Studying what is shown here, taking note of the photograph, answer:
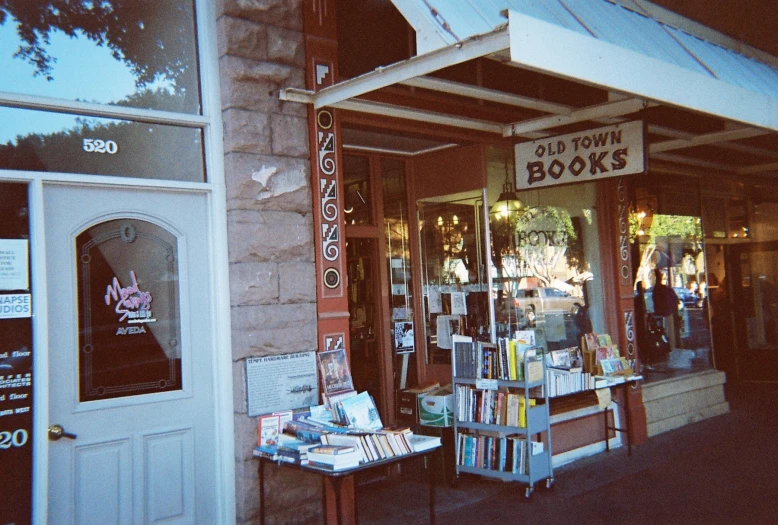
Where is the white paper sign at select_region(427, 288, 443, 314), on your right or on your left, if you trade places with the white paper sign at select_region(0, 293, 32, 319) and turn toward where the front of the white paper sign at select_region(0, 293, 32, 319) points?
on your left

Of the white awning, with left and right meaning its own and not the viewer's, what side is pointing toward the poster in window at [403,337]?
back

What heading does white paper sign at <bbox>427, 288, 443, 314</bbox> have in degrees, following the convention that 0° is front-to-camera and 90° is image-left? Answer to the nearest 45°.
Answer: approximately 0°

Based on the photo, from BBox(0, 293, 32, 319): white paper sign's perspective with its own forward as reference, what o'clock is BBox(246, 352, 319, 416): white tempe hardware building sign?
BBox(246, 352, 319, 416): white tempe hardware building sign is roughly at 9 o'clock from BBox(0, 293, 32, 319): white paper sign.

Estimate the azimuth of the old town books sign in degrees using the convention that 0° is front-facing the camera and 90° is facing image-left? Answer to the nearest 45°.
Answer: approximately 45°

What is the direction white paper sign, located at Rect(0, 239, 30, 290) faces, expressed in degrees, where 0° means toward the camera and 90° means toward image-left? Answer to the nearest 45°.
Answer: approximately 0°
